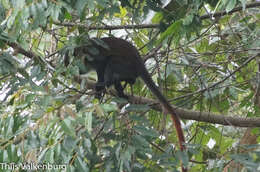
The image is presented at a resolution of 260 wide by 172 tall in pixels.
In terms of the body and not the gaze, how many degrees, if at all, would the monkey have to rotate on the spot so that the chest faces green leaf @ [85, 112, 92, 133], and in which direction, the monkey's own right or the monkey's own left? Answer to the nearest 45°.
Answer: approximately 90° to the monkey's own left

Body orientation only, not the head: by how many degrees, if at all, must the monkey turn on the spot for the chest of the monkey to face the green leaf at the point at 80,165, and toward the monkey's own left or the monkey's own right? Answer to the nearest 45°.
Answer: approximately 90° to the monkey's own left

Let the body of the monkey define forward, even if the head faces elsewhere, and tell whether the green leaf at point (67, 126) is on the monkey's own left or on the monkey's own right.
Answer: on the monkey's own left

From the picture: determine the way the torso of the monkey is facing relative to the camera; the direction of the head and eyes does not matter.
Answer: to the viewer's left
